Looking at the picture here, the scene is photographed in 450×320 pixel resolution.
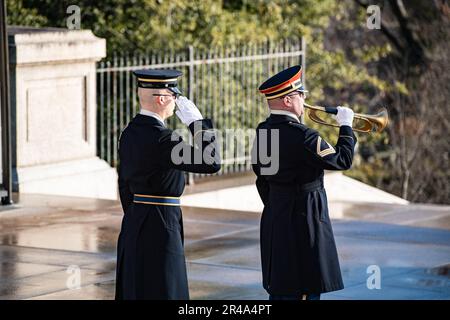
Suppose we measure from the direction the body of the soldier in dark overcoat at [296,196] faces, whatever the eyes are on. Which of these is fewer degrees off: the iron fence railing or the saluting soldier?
the iron fence railing

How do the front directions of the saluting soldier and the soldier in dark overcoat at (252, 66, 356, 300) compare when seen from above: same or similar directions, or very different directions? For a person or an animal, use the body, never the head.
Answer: same or similar directions

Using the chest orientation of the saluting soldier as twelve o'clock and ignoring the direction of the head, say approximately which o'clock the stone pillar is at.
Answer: The stone pillar is roughly at 10 o'clock from the saluting soldier.

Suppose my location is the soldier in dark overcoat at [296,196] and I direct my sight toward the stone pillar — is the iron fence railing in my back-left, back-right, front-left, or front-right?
front-right

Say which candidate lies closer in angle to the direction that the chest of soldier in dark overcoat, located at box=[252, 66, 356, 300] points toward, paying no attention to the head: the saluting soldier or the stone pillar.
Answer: the stone pillar

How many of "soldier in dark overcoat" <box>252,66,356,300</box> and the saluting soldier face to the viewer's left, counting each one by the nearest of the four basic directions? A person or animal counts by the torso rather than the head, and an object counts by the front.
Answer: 0

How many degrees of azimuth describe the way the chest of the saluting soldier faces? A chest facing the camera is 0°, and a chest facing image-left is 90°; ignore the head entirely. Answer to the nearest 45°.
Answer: approximately 225°

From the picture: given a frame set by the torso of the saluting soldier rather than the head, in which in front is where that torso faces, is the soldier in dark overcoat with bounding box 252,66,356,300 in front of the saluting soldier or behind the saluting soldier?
in front

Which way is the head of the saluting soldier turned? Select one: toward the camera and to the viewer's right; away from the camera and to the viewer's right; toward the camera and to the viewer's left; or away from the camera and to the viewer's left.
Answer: away from the camera and to the viewer's right

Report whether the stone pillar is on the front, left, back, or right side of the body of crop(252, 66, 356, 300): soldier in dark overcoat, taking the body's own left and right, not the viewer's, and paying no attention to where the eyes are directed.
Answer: left

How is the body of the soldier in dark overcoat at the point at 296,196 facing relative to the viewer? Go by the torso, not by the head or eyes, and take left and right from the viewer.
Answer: facing away from the viewer and to the right of the viewer

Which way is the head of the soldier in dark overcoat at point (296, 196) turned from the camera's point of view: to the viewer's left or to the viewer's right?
to the viewer's right

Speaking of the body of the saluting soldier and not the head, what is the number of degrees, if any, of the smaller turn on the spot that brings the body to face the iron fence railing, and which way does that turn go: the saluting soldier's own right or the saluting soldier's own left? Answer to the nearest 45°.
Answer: approximately 45° to the saluting soldier's own left
